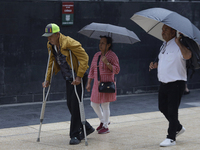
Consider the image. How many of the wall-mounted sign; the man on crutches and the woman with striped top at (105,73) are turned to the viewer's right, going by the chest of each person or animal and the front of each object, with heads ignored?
0

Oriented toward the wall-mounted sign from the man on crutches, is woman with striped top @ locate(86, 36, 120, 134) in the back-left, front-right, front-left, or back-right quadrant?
front-right

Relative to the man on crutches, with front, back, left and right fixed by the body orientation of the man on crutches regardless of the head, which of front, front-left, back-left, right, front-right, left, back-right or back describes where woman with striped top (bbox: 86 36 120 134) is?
back

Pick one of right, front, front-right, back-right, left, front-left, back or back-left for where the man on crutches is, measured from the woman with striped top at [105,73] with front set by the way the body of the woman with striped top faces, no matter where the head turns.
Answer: front

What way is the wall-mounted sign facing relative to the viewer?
toward the camera

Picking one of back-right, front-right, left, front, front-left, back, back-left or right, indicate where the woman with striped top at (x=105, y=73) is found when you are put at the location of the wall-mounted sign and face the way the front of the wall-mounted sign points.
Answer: front

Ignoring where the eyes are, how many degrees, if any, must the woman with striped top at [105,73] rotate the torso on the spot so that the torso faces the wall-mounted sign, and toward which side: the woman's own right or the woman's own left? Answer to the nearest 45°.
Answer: approximately 135° to the woman's own right

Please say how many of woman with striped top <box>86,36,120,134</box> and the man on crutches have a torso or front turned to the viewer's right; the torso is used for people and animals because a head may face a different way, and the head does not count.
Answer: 0

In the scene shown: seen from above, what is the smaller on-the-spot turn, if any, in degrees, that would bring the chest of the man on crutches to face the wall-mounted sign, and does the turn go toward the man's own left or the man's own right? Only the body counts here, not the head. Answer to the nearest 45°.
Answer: approximately 135° to the man's own right

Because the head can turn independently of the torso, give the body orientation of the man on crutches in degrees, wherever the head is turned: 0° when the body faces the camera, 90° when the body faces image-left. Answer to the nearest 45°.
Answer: approximately 45°

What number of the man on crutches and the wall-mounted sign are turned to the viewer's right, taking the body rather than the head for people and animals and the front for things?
0

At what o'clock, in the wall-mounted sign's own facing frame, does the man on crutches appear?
The man on crutches is roughly at 12 o'clock from the wall-mounted sign.

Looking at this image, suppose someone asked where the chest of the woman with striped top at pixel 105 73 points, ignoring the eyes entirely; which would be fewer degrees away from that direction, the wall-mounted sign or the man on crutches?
the man on crutches
